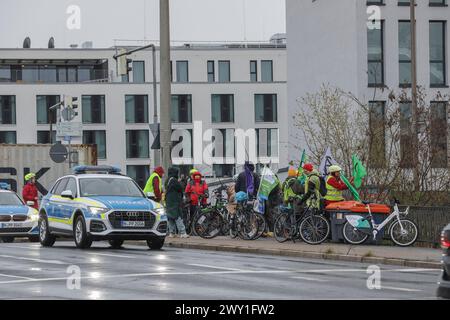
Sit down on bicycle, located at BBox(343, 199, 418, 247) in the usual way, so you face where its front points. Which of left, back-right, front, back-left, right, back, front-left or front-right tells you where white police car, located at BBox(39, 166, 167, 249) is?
back

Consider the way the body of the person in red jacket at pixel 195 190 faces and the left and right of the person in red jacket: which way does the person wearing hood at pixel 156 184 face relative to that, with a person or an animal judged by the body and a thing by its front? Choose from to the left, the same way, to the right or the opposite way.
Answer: to the left

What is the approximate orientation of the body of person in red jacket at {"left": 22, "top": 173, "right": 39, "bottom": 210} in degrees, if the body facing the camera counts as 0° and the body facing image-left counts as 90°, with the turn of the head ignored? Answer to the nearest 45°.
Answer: approximately 270°

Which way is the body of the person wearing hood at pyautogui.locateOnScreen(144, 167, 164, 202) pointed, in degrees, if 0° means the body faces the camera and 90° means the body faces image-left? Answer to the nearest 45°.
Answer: approximately 270°

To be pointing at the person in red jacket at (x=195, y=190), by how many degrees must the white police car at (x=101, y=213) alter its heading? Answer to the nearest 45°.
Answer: approximately 90° to its left

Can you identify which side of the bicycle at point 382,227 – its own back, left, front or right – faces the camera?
right

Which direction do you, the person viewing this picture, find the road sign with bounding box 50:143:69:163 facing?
facing away from the viewer
